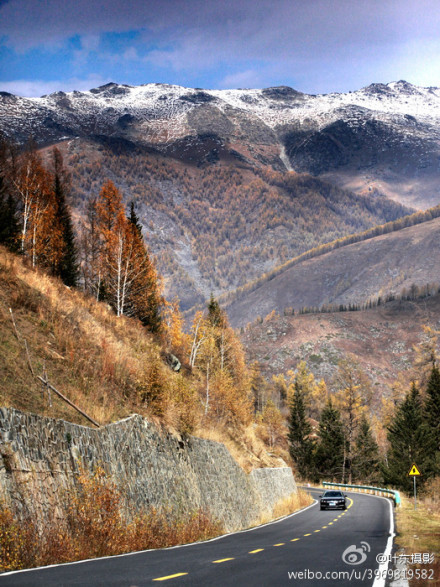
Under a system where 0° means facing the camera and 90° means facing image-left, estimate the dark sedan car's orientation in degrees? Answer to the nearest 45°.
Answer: approximately 0°

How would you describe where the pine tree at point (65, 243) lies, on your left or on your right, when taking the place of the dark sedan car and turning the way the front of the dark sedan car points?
on your right

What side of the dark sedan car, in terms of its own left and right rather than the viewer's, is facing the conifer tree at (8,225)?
right

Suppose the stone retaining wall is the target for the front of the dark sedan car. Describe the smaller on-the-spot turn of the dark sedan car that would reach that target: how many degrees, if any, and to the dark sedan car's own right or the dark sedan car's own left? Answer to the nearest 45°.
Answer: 0° — it already faces it
